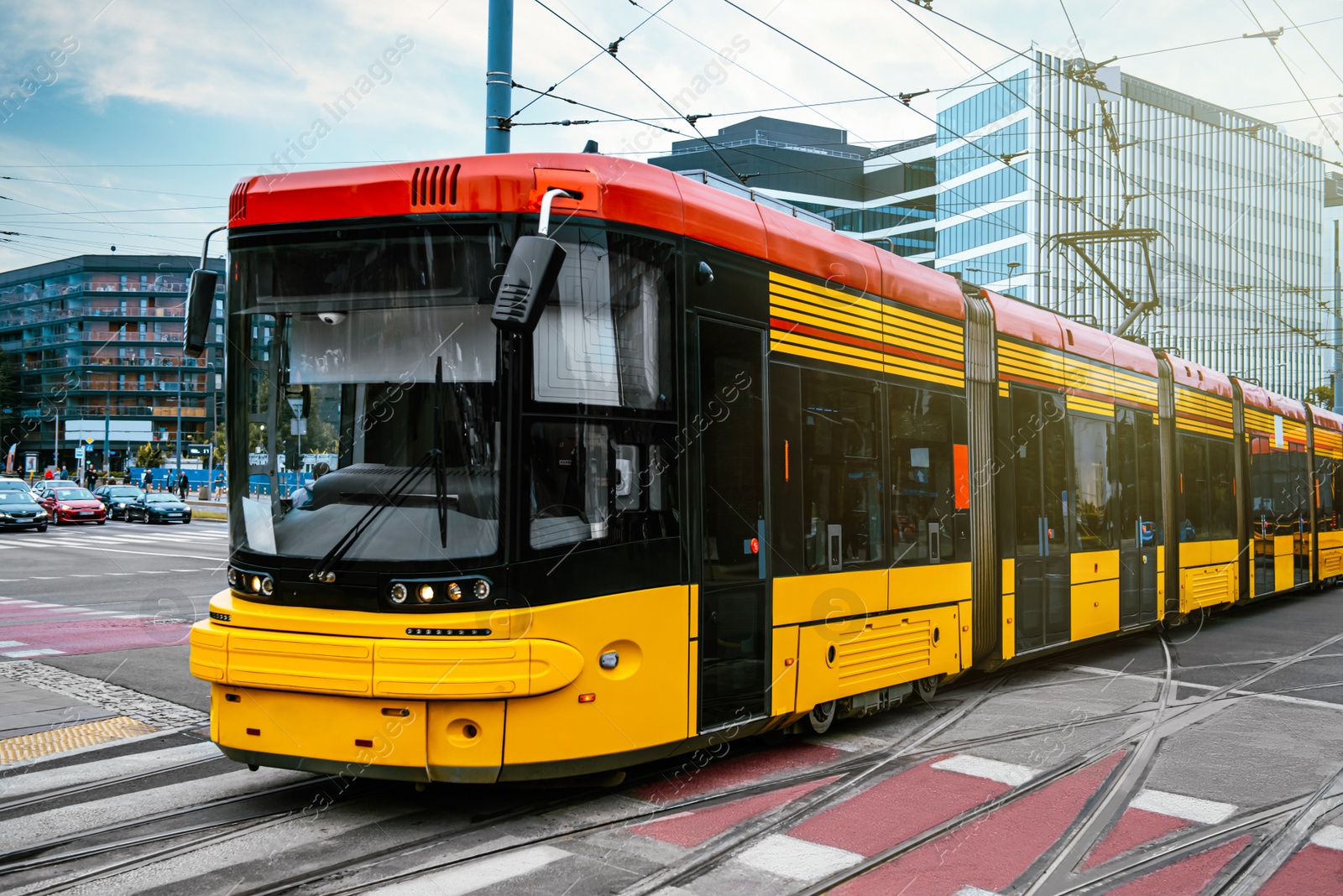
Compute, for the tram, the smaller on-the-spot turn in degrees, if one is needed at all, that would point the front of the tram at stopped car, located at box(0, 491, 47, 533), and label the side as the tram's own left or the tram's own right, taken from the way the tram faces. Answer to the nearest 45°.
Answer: approximately 90° to the tram's own right

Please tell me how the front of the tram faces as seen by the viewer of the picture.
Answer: facing the viewer and to the left of the viewer
